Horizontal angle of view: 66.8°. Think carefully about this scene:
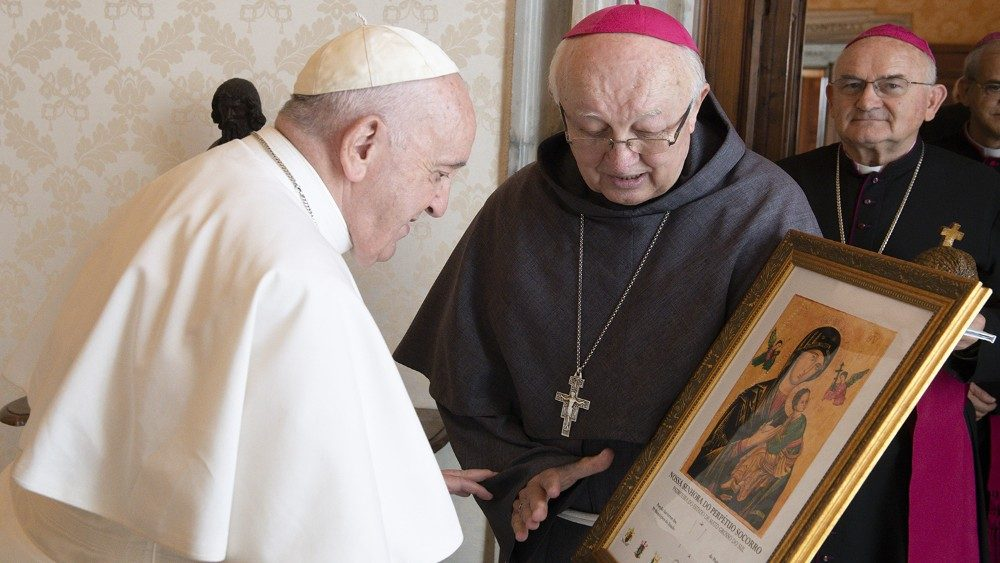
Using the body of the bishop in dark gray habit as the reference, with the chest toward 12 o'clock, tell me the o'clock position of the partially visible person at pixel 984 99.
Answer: The partially visible person is roughly at 7 o'clock from the bishop in dark gray habit.

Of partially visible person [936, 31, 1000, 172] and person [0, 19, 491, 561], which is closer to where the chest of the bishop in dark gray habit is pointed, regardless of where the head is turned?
the person

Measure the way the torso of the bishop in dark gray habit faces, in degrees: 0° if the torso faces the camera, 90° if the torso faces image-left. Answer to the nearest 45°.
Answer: approximately 0°

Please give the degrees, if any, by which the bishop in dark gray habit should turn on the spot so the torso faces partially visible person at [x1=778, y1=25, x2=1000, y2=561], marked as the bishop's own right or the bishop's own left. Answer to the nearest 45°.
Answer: approximately 135° to the bishop's own left

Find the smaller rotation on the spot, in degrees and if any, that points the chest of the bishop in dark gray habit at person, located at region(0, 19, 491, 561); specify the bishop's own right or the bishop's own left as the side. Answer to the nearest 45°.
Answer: approximately 45° to the bishop's own right
